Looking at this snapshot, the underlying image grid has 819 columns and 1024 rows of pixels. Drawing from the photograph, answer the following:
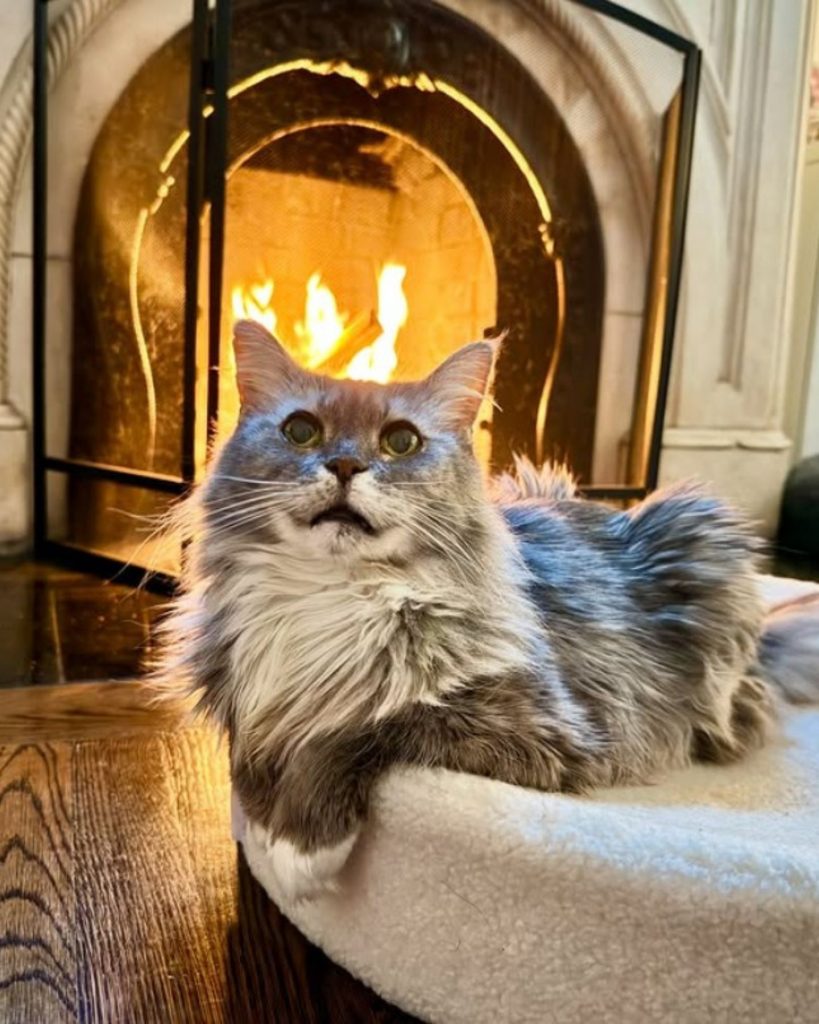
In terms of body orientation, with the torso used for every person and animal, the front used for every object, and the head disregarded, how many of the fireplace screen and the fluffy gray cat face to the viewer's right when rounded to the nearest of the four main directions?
0

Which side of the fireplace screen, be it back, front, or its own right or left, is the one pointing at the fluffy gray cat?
front

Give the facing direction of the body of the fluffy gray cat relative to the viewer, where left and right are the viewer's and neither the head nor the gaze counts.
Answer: facing the viewer and to the left of the viewer

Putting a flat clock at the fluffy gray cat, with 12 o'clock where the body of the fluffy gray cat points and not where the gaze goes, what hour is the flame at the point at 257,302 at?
The flame is roughly at 4 o'clock from the fluffy gray cat.

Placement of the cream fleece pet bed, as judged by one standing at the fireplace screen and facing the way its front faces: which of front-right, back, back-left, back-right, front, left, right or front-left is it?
front

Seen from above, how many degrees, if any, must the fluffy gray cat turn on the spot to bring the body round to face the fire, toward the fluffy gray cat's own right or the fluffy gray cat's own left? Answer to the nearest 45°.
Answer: approximately 135° to the fluffy gray cat's own right

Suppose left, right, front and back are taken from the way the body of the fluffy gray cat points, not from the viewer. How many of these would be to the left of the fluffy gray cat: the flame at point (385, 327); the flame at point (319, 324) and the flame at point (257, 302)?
0

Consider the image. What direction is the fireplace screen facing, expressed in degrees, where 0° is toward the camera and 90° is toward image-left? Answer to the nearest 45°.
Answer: approximately 0°
